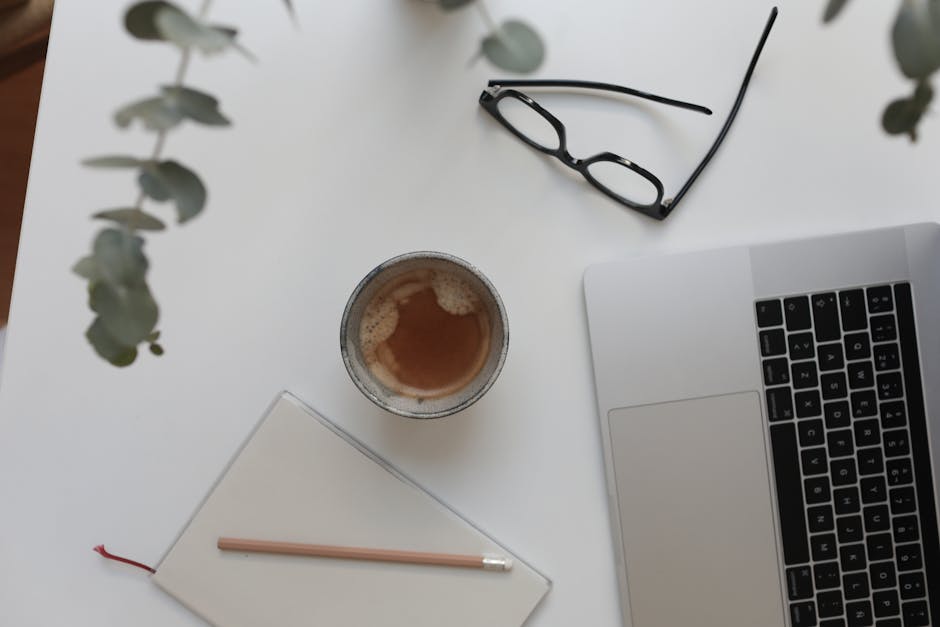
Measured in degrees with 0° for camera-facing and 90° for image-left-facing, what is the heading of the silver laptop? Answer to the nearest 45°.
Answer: approximately 90°
